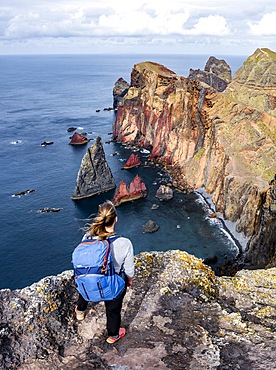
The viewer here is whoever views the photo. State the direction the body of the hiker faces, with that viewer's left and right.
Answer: facing away from the viewer and to the right of the viewer
